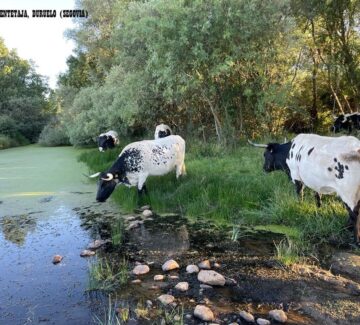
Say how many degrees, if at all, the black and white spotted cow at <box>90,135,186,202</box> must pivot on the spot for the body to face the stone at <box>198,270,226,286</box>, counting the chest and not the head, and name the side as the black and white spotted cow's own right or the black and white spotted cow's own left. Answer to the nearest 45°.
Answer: approximately 45° to the black and white spotted cow's own left

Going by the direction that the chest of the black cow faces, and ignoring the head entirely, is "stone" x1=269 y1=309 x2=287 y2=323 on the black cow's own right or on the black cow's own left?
on the black cow's own left

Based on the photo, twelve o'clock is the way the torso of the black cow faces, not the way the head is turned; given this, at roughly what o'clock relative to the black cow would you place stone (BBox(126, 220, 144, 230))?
The stone is roughly at 10 o'clock from the black cow.

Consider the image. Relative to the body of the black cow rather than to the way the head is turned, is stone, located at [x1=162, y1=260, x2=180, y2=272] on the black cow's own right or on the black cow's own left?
on the black cow's own left

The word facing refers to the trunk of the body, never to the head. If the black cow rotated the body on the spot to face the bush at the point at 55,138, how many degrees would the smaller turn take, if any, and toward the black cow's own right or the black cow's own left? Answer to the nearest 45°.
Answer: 0° — it already faces it

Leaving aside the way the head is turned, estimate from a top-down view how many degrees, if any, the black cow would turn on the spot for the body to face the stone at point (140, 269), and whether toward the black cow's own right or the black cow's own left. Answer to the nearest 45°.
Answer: approximately 90° to the black cow's own left

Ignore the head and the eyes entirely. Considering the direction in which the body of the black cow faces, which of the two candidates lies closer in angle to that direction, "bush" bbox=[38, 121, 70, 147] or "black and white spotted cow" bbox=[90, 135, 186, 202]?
the bush

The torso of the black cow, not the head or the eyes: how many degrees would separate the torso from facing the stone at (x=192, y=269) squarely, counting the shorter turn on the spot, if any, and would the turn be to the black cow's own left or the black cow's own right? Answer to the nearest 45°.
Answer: approximately 90° to the black cow's own left

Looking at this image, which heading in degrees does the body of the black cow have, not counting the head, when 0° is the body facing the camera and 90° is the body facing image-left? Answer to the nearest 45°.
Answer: approximately 90°
